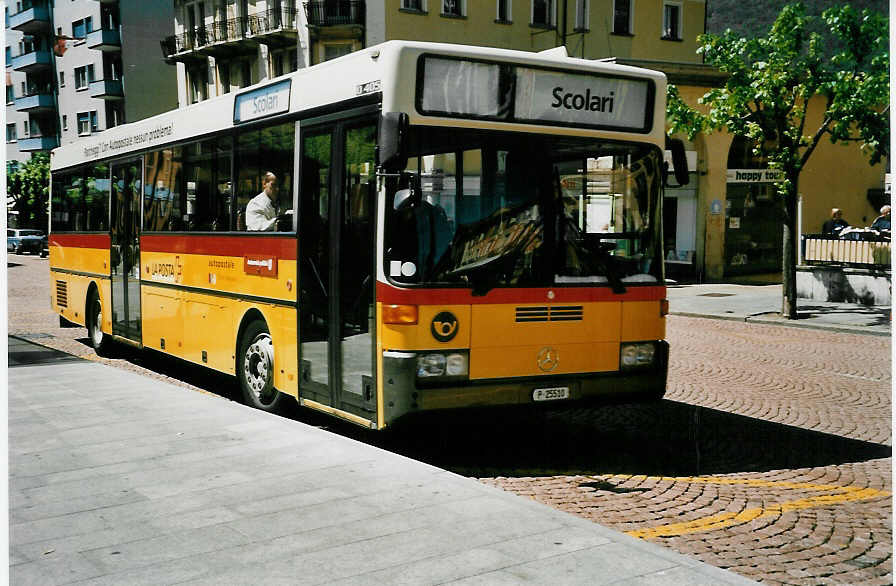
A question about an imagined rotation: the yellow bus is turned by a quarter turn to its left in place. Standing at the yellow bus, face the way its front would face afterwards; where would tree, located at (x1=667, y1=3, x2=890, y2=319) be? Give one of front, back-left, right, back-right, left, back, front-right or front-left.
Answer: front

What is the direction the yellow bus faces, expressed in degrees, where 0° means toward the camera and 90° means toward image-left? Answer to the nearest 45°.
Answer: approximately 315°
